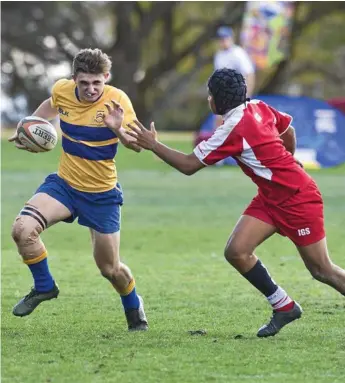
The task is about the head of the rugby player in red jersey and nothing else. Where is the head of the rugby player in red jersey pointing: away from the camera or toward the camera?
away from the camera

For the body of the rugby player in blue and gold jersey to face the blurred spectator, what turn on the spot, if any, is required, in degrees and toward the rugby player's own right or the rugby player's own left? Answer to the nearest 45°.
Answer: approximately 180°

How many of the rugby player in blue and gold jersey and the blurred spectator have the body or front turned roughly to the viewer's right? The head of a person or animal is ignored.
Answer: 0

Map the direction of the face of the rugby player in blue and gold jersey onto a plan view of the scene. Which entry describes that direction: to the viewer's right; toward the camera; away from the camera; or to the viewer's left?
toward the camera

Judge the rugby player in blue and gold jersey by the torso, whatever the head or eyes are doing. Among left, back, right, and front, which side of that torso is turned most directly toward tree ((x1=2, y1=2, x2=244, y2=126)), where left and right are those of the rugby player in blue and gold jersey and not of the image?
back

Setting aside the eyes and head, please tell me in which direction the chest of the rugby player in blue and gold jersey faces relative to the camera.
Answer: toward the camera

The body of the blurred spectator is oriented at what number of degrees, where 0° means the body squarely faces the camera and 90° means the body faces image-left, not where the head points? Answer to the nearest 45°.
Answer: approximately 45°

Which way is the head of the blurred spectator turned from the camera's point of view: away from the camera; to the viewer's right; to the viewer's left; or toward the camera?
toward the camera

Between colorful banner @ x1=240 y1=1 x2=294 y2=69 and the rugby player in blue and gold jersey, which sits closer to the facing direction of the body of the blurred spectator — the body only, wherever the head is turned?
the rugby player in blue and gold jersey

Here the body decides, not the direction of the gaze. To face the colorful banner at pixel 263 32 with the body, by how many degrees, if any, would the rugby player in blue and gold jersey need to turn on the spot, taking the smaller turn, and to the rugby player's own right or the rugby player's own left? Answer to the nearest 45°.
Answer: approximately 180°

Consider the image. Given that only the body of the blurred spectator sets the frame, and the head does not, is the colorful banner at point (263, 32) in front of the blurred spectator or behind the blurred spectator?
behind

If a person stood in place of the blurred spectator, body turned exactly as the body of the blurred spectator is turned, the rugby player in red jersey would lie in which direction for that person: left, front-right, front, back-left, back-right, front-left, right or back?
front-left

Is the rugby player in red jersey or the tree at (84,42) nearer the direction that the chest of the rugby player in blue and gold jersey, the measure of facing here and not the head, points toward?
the rugby player in red jersey

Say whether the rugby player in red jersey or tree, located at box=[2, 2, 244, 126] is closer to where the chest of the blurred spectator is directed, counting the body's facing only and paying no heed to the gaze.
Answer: the rugby player in red jersey
